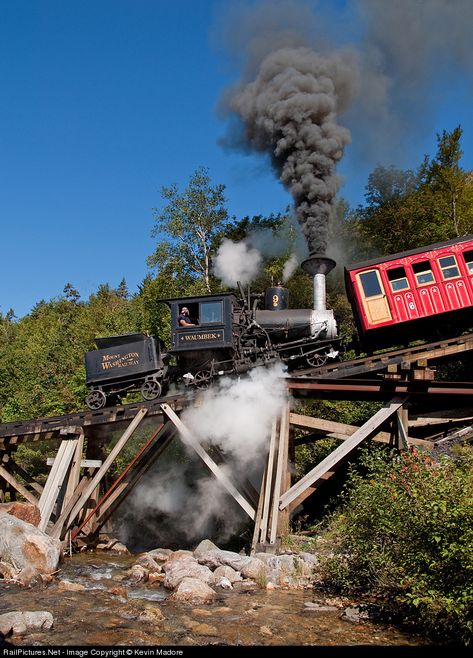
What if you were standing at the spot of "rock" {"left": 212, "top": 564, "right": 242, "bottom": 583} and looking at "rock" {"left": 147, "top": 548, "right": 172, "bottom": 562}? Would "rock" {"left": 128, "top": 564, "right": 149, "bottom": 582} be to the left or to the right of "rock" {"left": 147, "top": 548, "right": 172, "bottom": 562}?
left

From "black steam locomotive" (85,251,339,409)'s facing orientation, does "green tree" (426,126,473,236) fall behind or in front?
in front

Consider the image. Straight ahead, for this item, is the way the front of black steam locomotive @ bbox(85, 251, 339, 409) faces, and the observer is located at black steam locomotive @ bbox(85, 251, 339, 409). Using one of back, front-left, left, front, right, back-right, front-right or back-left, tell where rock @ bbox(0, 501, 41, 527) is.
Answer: back

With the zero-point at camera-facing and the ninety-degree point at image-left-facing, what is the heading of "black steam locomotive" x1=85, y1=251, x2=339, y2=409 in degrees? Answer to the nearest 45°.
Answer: approximately 270°
